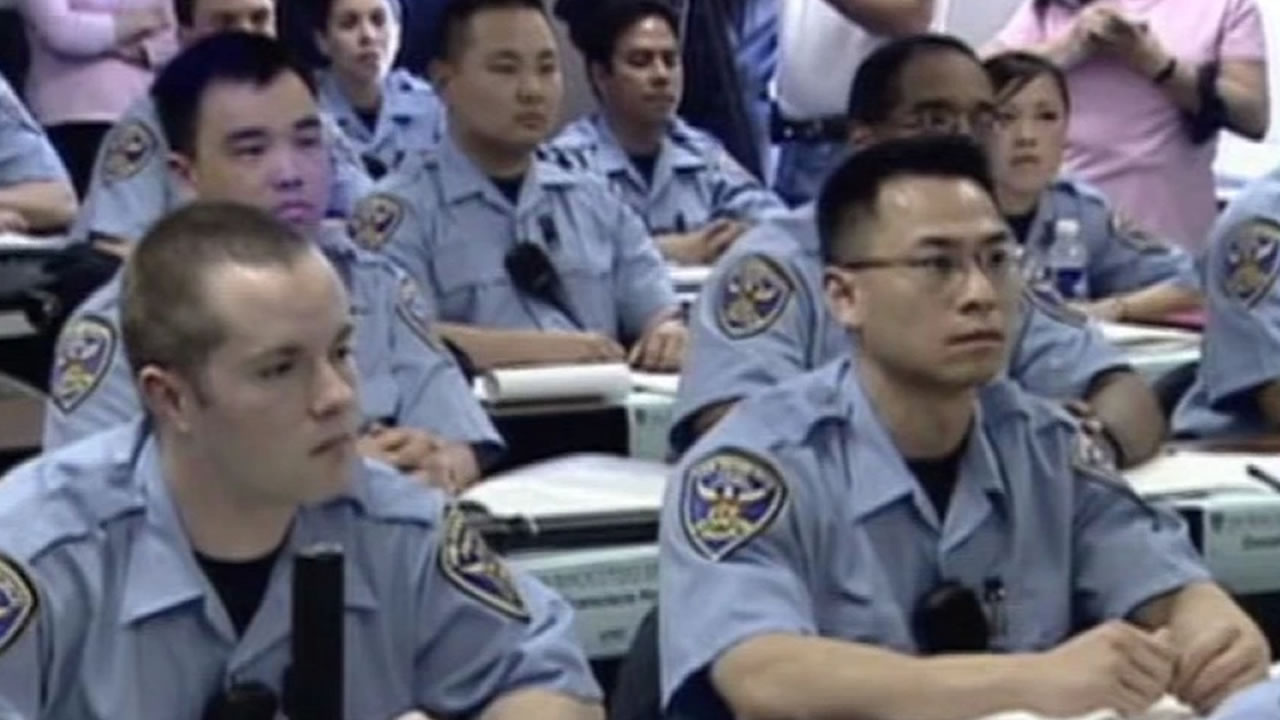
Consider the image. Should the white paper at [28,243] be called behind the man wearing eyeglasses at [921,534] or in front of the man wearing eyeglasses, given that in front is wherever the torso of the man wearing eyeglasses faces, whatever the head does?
behind

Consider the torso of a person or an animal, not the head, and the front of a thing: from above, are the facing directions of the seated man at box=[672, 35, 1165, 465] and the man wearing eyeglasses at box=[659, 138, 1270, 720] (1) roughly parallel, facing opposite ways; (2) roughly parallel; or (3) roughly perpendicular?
roughly parallel

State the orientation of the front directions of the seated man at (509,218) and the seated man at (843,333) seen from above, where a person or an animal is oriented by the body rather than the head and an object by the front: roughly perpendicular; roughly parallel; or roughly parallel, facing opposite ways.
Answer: roughly parallel

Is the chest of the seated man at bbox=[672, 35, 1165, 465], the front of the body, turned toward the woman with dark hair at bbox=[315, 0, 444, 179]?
no

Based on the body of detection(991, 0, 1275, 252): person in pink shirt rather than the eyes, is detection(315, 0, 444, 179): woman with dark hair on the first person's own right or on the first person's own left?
on the first person's own right

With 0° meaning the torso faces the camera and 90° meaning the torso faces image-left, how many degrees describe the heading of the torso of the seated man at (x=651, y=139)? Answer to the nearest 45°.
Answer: approximately 315°

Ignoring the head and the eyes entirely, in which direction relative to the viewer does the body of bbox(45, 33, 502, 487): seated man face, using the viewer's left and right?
facing the viewer and to the right of the viewer

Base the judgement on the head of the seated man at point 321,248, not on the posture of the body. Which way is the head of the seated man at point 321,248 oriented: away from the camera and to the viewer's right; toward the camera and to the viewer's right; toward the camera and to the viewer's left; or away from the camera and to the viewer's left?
toward the camera and to the viewer's right

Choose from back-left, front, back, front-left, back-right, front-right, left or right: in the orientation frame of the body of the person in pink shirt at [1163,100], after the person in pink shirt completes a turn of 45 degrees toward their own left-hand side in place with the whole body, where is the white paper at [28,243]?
right

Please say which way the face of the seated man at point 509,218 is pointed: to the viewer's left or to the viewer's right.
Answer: to the viewer's right

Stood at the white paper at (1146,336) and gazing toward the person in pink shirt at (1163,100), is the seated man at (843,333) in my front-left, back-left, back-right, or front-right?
back-left

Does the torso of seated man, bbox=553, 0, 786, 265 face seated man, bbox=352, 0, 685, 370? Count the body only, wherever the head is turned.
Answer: no

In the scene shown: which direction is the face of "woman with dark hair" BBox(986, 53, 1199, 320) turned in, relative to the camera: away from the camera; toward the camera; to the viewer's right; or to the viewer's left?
toward the camera

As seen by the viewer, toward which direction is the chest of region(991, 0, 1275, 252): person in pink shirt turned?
toward the camera

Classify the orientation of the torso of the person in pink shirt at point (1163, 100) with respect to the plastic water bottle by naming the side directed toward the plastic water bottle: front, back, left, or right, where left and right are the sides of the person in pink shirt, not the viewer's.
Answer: front

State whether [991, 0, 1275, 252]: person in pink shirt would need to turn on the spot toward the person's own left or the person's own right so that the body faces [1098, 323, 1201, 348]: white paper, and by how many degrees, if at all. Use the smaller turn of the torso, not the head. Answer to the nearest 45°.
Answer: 0° — they already face it

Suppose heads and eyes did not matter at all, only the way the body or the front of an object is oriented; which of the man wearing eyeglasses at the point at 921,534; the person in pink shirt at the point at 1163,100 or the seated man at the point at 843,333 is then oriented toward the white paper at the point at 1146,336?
the person in pink shirt

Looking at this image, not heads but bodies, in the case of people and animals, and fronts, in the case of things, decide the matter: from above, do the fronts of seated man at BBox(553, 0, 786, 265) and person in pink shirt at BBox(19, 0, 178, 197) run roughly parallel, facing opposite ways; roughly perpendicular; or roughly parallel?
roughly parallel

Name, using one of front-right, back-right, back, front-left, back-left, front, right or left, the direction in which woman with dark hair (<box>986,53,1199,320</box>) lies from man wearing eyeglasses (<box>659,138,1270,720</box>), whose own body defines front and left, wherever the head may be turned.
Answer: back-left
